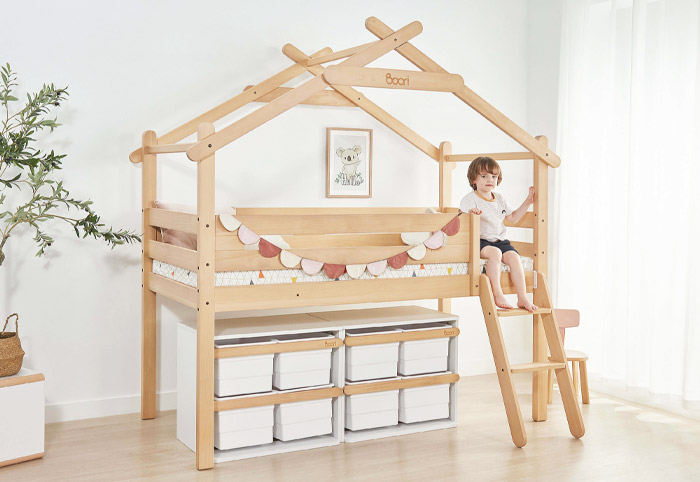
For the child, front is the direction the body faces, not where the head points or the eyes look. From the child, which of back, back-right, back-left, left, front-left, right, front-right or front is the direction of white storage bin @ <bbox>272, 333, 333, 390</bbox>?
right

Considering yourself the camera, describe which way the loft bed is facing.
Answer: facing the viewer and to the right of the viewer

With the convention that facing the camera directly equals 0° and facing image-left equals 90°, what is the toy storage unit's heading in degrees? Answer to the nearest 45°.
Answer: approximately 315°

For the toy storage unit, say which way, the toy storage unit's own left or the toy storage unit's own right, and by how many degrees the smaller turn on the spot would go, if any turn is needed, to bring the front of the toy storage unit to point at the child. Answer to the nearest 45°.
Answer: approximately 45° to the toy storage unit's own left

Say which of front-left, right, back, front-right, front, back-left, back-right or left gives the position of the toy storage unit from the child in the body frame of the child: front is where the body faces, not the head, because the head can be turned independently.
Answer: right

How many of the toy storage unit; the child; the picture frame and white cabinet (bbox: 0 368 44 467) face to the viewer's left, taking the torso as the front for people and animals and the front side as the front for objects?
0

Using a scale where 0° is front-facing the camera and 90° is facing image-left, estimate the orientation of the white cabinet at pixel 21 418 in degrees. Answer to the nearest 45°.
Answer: approximately 315°

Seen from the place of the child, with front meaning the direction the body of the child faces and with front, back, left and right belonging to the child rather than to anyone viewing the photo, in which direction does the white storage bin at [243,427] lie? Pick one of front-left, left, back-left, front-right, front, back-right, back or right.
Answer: right

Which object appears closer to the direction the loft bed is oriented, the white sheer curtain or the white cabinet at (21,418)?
the white sheer curtain

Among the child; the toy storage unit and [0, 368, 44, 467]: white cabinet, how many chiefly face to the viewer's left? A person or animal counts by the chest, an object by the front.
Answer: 0

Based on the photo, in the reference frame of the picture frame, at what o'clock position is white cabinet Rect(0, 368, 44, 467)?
The white cabinet is roughly at 3 o'clock from the picture frame.
